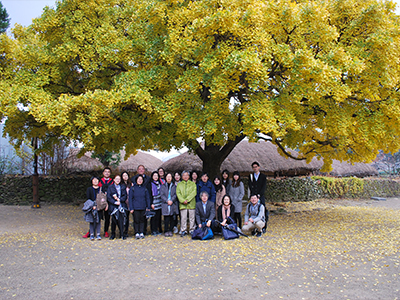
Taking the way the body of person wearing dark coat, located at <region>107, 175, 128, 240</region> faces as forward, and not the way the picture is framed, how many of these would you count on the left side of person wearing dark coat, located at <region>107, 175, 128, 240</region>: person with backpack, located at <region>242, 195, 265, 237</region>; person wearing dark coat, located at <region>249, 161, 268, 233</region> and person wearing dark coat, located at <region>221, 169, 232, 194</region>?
3

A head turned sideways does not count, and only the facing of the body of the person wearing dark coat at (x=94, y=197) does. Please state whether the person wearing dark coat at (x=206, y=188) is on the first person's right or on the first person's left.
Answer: on the first person's left

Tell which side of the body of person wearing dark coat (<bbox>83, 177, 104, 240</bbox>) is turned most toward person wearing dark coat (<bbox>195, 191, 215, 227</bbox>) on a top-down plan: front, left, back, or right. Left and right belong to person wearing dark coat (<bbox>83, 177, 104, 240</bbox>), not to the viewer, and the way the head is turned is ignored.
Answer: left

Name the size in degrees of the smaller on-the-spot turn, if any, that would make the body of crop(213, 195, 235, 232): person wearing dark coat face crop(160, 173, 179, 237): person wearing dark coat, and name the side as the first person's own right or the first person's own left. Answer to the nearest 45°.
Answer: approximately 90° to the first person's own right

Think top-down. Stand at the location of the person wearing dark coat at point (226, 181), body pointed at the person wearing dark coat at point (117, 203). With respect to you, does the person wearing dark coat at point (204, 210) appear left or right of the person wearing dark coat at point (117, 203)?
left
